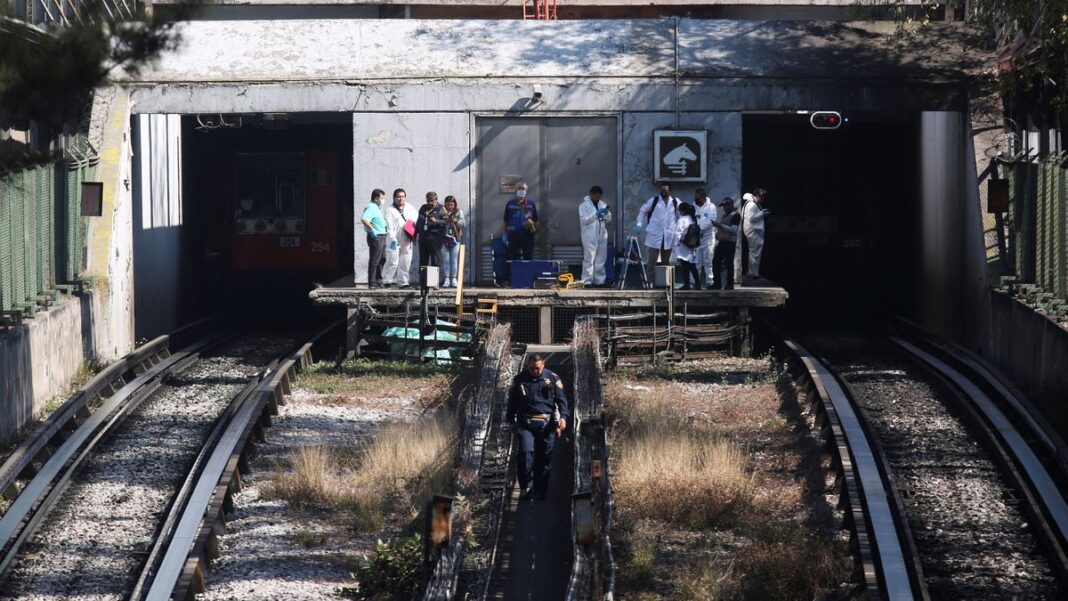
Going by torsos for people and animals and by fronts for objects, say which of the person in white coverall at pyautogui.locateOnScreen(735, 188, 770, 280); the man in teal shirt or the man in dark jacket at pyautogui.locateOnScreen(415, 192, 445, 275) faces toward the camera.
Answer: the man in dark jacket

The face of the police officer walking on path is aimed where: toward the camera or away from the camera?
toward the camera

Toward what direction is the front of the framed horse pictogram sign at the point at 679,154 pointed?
toward the camera

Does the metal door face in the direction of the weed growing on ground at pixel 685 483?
yes

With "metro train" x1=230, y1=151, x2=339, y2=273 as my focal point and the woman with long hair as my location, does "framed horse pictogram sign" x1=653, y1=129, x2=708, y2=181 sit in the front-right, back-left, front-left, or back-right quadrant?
back-right

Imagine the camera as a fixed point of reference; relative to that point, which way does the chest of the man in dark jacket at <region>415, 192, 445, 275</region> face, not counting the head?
toward the camera

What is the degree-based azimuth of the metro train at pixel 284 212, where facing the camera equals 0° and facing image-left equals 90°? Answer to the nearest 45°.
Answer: approximately 0°

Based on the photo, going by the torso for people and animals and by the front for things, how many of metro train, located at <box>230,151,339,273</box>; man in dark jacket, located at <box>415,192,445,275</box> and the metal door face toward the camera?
3

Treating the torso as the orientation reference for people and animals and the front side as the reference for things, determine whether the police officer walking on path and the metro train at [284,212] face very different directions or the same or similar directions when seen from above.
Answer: same or similar directions

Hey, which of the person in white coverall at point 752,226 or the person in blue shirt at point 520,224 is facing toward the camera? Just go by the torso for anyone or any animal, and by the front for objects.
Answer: the person in blue shirt

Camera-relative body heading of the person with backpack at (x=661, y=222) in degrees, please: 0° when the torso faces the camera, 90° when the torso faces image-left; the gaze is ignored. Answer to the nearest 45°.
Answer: approximately 0°

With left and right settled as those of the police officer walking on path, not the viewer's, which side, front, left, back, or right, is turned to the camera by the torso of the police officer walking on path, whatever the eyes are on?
front

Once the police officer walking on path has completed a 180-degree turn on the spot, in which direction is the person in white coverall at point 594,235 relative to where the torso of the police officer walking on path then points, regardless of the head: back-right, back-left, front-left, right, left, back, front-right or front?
front

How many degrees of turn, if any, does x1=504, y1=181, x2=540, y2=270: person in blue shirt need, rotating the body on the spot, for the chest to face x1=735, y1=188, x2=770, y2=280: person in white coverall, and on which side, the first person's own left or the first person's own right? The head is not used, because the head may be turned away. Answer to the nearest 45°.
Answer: approximately 90° to the first person's own left
